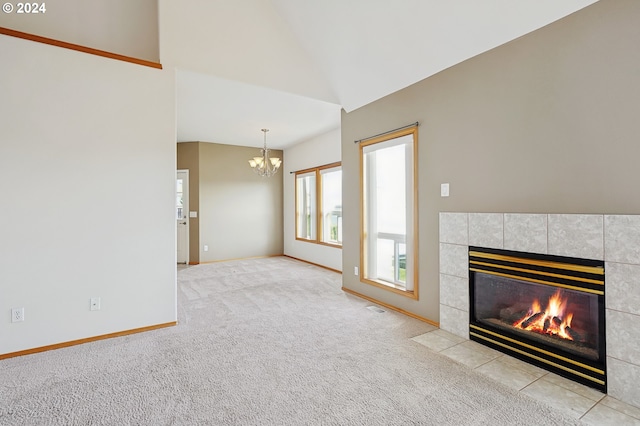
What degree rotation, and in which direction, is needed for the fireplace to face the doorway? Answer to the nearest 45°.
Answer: approximately 45° to its right

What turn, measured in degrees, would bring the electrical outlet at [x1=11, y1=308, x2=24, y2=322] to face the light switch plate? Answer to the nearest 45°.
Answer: approximately 45° to its left

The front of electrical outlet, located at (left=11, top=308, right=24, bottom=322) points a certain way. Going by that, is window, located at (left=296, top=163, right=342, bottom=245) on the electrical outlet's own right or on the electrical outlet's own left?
on the electrical outlet's own left

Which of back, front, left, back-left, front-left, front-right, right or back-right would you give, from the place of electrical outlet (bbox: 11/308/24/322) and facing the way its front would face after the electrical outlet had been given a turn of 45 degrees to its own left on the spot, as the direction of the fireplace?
front

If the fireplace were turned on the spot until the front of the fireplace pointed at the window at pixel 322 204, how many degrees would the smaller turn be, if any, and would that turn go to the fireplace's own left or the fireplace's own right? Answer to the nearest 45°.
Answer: approximately 90° to the fireplace's own right

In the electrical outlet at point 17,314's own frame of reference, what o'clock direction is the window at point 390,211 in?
The window is roughly at 10 o'clock from the electrical outlet.
